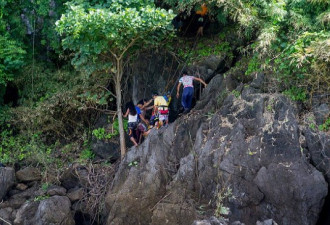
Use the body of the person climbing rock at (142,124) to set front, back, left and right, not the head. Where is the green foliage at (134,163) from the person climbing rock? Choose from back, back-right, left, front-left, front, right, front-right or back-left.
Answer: back-right

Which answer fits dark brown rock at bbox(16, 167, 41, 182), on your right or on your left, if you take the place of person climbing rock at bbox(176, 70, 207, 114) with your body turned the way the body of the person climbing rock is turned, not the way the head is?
on your left

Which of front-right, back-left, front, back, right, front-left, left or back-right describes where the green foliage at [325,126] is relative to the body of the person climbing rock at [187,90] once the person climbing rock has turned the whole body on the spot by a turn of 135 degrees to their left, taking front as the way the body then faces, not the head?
left

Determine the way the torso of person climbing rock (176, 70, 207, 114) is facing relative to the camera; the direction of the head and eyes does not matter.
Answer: away from the camera

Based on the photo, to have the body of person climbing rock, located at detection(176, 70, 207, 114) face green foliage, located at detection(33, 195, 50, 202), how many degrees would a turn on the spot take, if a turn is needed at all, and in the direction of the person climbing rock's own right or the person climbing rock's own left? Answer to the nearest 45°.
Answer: approximately 90° to the person climbing rock's own left

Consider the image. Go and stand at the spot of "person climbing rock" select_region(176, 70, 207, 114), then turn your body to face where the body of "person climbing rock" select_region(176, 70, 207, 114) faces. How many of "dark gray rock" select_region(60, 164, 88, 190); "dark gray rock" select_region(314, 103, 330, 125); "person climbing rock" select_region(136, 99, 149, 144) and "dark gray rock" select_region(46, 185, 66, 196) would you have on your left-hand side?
3

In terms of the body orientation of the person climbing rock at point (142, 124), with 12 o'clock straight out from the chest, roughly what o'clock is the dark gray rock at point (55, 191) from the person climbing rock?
The dark gray rock is roughly at 7 o'clock from the person climbing rock.

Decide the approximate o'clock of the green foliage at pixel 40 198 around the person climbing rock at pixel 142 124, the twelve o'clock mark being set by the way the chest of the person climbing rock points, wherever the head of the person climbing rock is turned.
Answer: The green foliage is roughly at 7 o'clock from the person climbing rock.

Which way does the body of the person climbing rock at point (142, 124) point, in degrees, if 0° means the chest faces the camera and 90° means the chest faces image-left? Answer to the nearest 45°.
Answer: approximately 225°

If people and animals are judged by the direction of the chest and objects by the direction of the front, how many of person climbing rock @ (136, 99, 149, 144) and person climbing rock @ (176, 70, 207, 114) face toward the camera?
0
